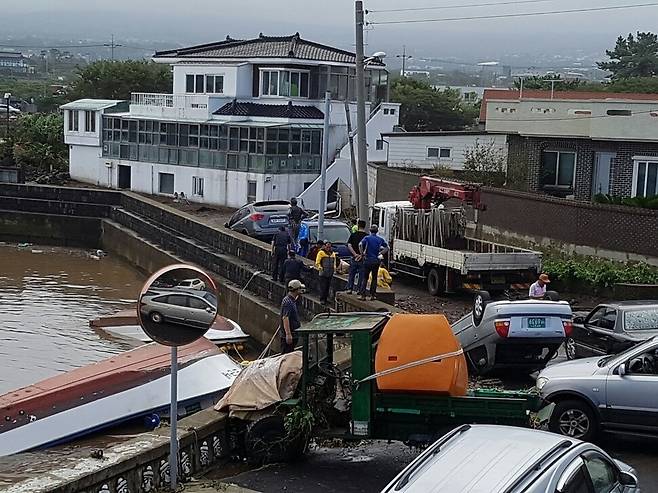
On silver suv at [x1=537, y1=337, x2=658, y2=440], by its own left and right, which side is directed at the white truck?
right

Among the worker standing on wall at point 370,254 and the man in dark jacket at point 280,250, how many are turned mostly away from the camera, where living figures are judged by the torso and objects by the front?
2

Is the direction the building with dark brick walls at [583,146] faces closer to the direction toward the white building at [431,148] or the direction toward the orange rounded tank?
the orange rounded tank

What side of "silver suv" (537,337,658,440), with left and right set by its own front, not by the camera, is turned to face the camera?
left

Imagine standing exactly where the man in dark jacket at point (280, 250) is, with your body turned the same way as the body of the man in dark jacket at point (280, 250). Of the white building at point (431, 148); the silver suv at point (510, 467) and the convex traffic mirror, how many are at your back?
2

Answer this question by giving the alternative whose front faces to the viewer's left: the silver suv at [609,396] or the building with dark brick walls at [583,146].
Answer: the silver suv

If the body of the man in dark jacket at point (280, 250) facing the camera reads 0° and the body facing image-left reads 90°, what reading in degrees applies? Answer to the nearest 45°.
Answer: approximately 180°

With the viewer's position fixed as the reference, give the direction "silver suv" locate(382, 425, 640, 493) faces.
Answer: facing away from the viewer and to the right of the viewer
